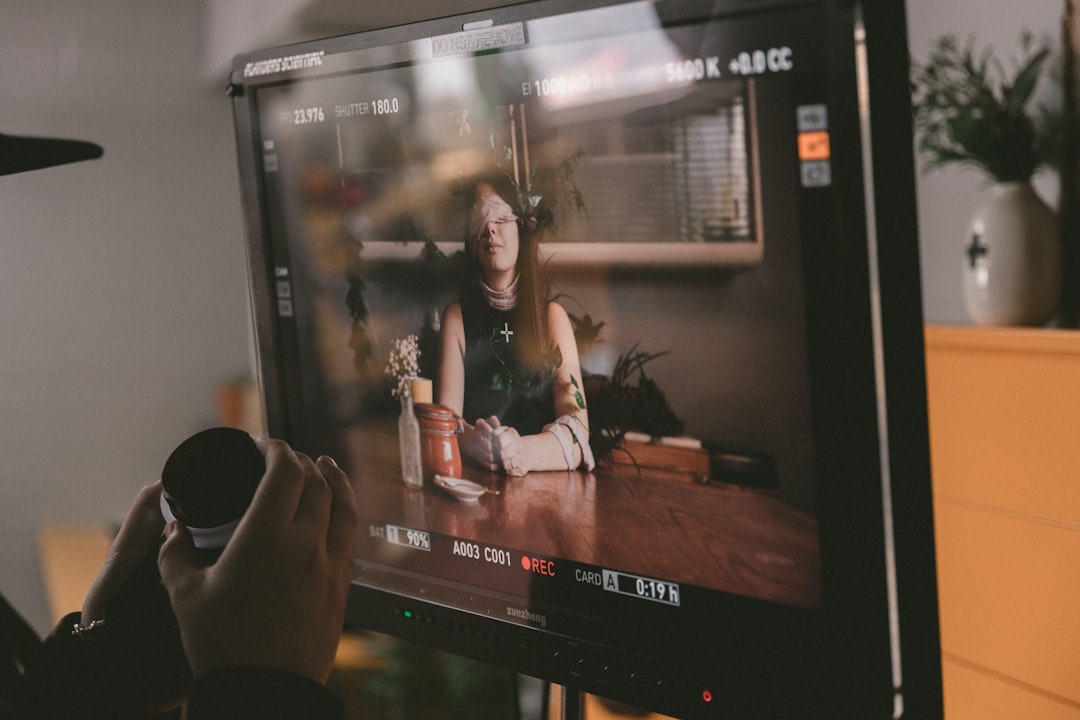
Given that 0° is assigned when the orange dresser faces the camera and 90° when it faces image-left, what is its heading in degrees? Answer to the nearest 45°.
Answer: approximately 45°

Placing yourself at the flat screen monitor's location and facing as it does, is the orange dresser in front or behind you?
behind

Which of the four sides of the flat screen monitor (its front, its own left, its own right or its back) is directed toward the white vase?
back

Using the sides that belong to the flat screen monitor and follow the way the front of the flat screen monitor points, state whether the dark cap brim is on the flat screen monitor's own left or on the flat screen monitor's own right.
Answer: on the flat screen monitor's own right

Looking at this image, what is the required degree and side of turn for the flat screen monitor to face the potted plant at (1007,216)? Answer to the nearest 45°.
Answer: approximately 180°

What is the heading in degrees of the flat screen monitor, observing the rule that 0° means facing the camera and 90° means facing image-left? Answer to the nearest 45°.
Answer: approximately 45°
